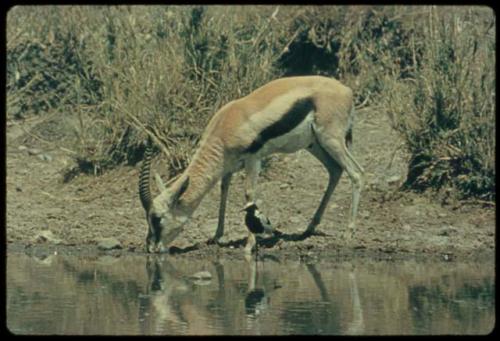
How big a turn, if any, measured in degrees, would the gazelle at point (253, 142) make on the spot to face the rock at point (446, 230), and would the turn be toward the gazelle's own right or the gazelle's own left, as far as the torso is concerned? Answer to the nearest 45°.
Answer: approximately 180°

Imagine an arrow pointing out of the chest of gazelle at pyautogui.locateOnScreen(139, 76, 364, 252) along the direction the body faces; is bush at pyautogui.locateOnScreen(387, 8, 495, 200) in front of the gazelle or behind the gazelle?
behind

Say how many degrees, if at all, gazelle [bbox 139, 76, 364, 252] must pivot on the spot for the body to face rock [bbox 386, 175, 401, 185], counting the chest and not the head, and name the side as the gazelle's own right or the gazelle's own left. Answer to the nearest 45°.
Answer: approximately 135° to the gazelle's own right

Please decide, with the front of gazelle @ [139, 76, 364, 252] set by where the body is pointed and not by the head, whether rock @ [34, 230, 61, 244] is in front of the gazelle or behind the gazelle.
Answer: in front

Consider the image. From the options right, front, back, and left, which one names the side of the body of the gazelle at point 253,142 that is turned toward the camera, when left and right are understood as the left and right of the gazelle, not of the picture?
left
